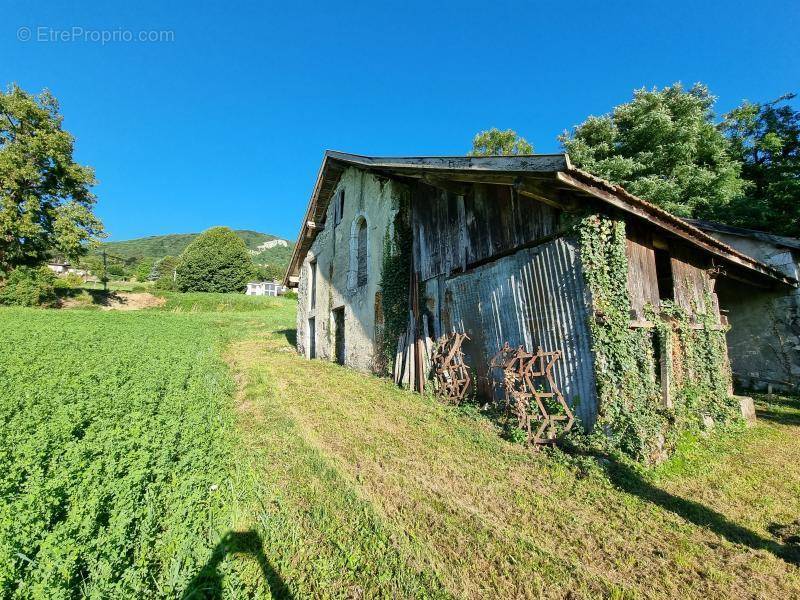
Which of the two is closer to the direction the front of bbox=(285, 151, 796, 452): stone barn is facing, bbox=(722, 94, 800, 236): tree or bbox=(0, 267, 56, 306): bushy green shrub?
the bushy green shrub

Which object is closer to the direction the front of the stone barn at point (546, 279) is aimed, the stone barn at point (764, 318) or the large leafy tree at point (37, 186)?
the large leafy tree

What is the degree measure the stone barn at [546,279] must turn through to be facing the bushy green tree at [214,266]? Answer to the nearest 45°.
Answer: approximately 90° to its right

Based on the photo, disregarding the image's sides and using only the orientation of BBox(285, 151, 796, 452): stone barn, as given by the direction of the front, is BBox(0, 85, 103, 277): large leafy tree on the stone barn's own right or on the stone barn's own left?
on the stone barn's own right

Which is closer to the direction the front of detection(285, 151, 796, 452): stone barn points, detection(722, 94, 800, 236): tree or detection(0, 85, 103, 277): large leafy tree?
the large leafy tree

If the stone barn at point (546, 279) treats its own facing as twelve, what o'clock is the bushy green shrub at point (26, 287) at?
The bushy green shrub is roughly at 2 o'clock from the stone barn.

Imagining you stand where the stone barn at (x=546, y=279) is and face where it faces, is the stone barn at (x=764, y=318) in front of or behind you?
behind

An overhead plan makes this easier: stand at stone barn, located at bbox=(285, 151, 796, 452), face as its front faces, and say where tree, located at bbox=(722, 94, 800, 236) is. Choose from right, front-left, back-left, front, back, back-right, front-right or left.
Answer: back

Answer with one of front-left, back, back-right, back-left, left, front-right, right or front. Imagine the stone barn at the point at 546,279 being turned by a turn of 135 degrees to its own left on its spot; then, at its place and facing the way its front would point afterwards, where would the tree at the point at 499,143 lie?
left

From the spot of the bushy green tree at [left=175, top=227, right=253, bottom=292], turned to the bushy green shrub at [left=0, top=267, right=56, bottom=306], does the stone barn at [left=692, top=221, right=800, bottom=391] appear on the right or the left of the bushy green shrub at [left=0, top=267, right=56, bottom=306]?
left

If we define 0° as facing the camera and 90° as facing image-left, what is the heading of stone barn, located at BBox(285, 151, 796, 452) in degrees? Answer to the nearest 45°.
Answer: approximately 45°

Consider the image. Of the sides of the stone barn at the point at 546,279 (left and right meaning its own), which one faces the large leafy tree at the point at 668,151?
back
